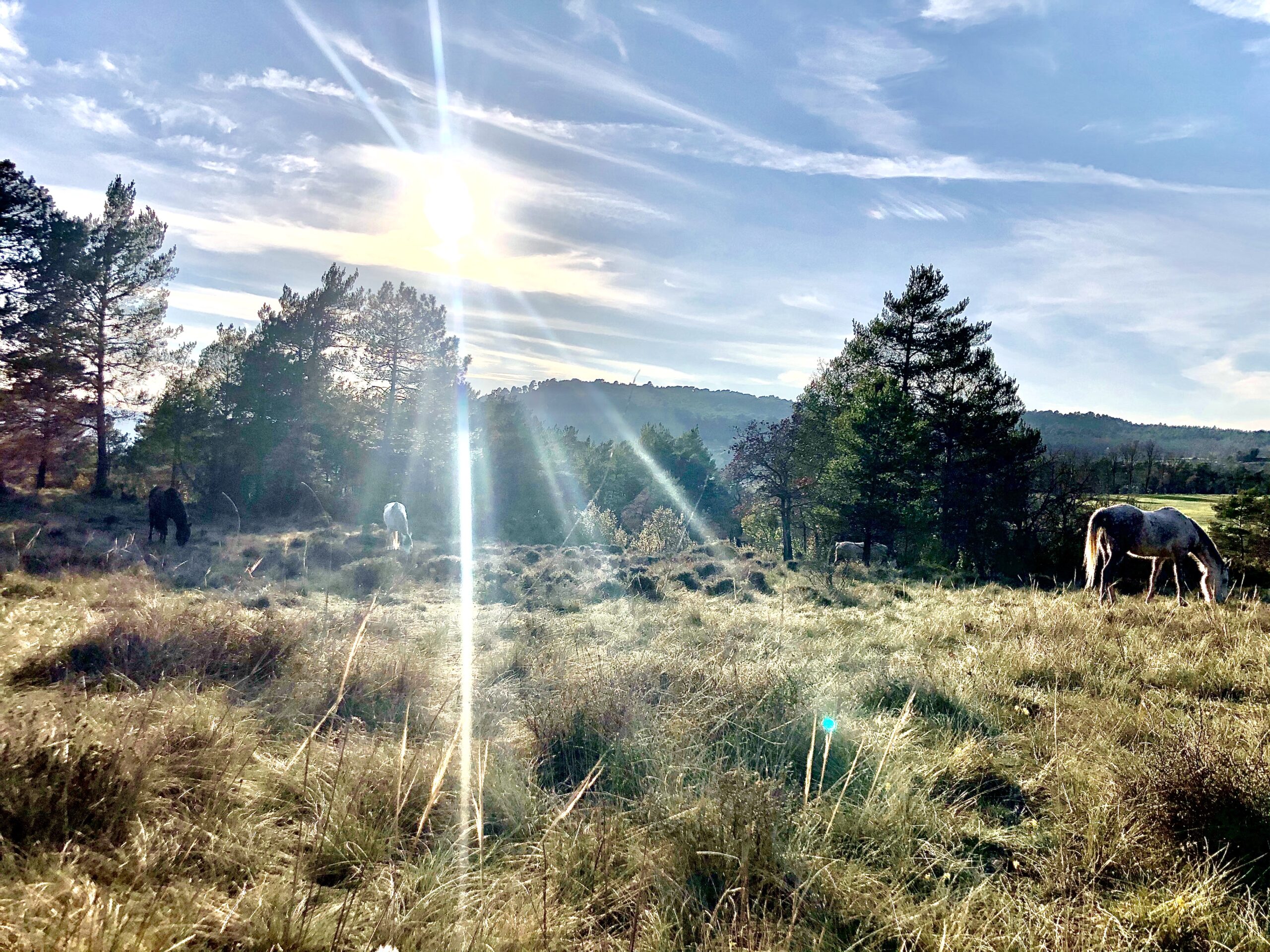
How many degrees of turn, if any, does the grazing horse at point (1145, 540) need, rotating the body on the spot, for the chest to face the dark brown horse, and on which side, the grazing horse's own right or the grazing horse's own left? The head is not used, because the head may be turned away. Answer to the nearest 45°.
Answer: approximately 180°

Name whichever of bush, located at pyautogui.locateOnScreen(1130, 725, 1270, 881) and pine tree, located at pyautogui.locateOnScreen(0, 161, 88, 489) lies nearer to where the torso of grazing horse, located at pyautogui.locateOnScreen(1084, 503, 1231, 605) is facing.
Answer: the bush

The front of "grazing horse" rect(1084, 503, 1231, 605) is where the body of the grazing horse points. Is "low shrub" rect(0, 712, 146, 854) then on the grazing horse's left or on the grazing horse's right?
on the grazing horse's right

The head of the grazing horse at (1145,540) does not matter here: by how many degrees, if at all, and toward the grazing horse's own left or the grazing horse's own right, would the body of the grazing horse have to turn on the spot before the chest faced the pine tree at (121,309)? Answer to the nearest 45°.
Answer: approximately 180°

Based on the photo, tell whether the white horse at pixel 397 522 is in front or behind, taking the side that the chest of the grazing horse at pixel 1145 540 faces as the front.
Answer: behind

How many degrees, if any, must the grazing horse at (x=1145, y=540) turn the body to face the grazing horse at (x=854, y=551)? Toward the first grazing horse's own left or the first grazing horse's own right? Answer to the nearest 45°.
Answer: approximately 135° to the first grazing horse's own left

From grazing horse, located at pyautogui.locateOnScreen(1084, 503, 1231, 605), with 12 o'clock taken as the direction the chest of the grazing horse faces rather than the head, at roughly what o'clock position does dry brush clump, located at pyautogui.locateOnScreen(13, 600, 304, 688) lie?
The dry brush clump is roughly at 4 o'clock from the grazing horse.

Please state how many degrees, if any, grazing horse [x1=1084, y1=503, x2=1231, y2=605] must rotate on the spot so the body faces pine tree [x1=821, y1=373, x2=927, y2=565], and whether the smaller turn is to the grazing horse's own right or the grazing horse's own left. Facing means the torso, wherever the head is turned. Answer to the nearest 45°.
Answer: approximately 135° to the grazing horse's own left

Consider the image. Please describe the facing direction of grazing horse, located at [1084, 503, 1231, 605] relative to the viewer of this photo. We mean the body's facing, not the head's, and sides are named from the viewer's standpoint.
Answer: facing to the right of the viewer
